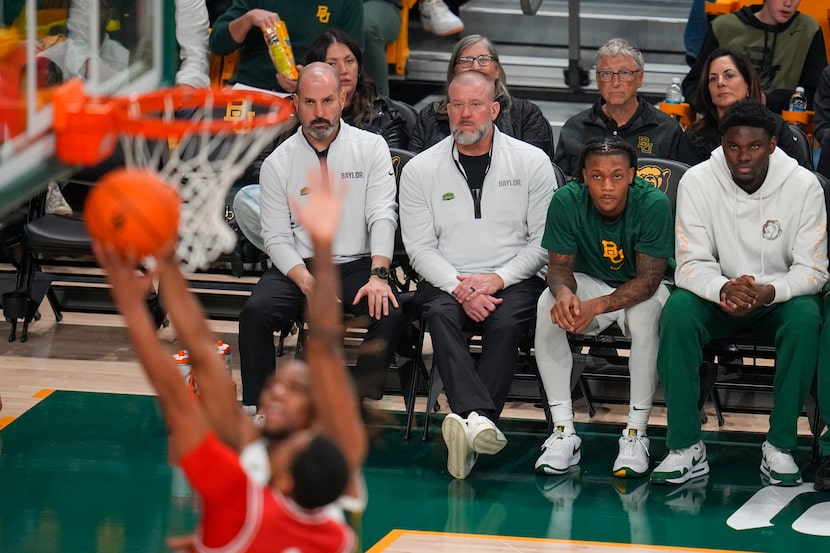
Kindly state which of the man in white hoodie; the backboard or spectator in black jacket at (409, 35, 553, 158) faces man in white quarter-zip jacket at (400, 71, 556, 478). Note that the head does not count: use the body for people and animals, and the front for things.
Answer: the spectator in black jacket

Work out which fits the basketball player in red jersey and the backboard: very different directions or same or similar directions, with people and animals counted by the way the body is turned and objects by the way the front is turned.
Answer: very different directions

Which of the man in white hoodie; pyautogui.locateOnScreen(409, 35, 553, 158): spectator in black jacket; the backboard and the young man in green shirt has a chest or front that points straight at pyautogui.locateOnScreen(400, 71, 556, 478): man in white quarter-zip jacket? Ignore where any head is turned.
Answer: the spectator in black jacket

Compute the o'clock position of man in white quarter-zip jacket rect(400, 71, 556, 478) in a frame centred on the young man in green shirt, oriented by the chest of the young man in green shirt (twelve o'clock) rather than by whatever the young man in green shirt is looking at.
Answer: The man in white quarter-zip jacket is roughly at 4 o'clock from the young man in green shirt.

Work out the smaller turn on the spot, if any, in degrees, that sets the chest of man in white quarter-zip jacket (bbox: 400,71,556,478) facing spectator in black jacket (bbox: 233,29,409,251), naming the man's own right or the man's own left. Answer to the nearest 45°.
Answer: approximately 135° to the man's own right

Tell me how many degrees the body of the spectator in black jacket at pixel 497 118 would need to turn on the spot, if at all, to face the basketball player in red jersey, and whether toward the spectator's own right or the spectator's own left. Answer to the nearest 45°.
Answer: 0° — they already face them

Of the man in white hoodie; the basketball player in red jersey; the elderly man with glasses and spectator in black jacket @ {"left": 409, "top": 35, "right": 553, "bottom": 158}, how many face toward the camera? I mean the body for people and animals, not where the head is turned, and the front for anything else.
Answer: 3

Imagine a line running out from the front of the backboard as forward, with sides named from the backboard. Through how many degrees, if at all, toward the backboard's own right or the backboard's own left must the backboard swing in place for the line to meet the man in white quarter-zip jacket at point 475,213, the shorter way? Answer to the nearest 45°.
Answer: approximately 90° to the backboard's own left

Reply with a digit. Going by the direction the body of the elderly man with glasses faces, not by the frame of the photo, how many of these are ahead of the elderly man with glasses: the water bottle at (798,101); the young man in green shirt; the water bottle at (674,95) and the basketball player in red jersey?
2

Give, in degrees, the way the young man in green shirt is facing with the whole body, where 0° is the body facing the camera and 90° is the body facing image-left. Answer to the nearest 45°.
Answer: approximately 0°
